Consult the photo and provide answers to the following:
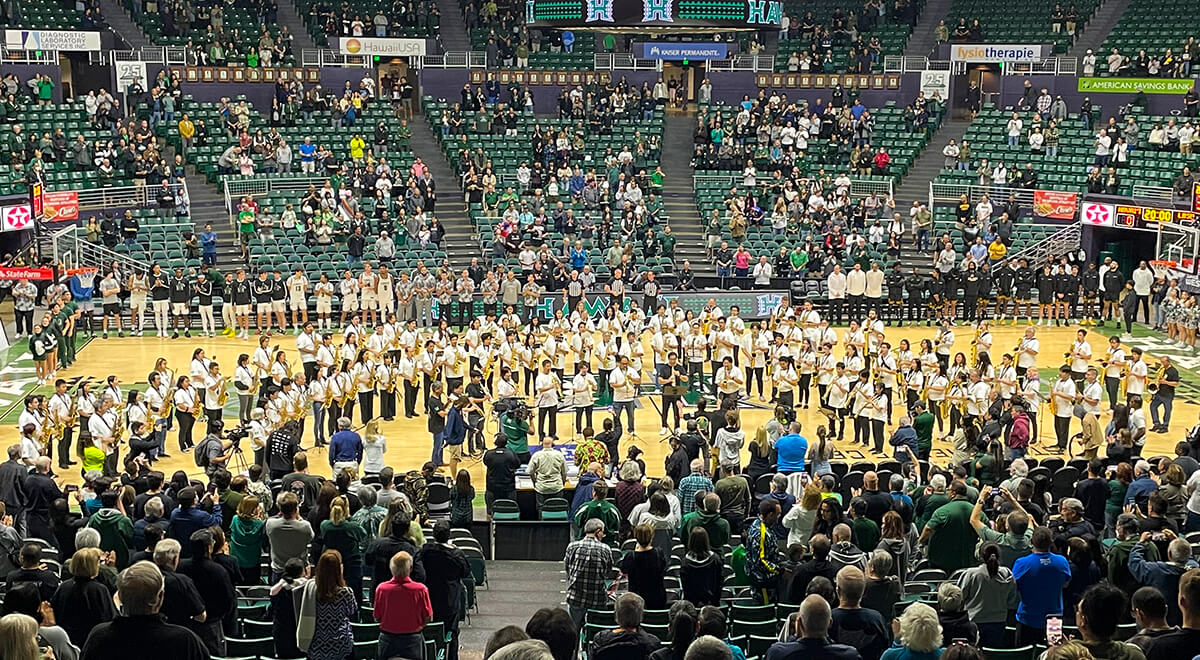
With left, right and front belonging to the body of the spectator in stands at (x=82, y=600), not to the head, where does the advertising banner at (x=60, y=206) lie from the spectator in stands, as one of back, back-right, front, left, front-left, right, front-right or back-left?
front

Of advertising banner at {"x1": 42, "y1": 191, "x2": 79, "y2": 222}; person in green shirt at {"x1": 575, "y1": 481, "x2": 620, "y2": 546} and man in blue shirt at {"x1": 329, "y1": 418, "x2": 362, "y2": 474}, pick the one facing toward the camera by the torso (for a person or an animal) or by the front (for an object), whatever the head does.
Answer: the advertising banner

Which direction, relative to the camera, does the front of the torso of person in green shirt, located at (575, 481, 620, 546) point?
away from the camera

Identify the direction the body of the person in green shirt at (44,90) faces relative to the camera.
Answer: toward the camera

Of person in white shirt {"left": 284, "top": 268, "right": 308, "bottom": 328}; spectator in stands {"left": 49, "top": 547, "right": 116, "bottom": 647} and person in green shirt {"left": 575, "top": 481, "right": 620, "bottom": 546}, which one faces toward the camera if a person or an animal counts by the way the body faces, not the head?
the person in white shirt

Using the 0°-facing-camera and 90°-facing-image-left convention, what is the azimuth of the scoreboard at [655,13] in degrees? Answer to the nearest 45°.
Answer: approximately 0°

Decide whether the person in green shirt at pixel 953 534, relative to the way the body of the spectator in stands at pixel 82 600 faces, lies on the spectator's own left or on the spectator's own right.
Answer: on the spectator's own right

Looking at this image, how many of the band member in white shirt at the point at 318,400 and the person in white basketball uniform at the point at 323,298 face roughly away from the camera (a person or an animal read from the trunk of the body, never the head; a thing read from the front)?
0

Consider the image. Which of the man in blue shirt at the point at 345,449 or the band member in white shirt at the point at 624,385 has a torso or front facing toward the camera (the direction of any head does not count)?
the band member in white shirt

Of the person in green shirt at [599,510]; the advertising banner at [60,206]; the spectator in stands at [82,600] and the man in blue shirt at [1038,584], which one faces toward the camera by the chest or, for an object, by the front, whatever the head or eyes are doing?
the advertising banner

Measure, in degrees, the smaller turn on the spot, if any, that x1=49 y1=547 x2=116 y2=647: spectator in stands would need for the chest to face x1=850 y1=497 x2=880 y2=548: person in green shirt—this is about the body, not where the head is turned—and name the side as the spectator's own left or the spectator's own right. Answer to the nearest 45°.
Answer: approximately 90° to the spectator's own right

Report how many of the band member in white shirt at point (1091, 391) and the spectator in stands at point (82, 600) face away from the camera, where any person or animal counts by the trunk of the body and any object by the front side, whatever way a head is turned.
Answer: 1

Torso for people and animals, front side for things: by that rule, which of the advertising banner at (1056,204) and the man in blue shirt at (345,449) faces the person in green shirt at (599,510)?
the advertising banner

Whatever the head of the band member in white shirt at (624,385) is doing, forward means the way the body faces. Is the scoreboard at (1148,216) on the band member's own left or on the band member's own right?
on the band member's own left

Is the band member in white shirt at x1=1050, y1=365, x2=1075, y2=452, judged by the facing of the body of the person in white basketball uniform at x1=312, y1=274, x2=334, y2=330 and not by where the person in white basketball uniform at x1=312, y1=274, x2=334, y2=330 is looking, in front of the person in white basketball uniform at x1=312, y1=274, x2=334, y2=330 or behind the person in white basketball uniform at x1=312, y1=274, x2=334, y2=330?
in front

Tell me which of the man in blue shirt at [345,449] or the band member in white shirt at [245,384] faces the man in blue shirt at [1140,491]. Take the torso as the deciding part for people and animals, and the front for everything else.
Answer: the band member in white shirt

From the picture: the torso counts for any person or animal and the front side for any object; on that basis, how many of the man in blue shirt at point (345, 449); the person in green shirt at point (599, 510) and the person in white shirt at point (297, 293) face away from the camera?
2

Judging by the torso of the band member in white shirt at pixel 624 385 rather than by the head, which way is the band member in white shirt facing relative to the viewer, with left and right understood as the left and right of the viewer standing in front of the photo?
facing the viewer

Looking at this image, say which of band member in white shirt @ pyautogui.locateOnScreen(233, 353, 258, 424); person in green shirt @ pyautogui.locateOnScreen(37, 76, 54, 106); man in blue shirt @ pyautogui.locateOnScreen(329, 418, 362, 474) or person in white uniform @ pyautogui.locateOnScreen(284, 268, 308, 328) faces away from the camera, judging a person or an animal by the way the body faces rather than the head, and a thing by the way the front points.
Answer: the man in blue shirt

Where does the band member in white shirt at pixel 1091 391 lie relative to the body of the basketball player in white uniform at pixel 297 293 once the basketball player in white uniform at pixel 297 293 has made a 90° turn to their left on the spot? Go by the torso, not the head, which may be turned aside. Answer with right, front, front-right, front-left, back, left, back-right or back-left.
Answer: front-right

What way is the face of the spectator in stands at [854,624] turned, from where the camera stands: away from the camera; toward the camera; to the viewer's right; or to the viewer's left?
away from the camera

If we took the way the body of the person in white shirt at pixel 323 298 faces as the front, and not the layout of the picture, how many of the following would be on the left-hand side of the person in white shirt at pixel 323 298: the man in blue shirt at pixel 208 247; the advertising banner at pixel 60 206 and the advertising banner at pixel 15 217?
0
